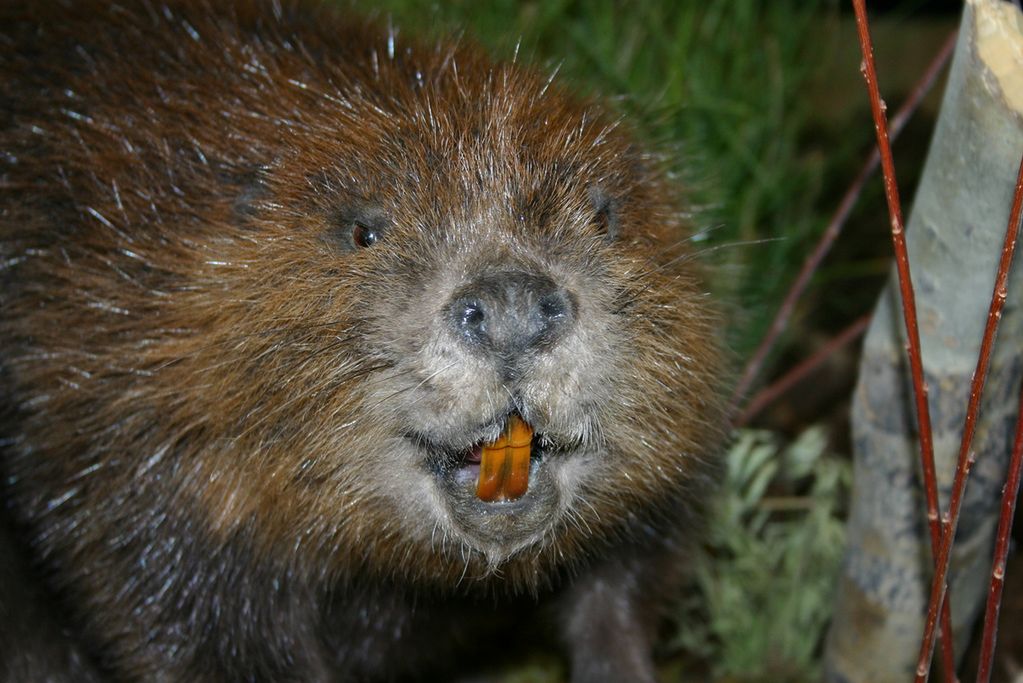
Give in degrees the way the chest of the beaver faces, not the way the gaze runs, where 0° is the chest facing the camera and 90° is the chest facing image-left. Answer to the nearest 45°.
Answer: approximately 315°

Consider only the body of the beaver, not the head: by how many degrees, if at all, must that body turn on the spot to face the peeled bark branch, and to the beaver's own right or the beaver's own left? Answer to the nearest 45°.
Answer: approximately 45° to the beaver's own left
